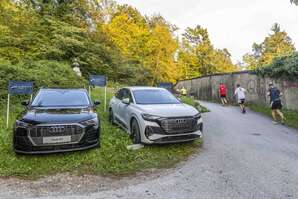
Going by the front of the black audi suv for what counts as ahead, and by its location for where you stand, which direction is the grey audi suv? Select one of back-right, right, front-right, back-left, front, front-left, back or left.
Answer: left

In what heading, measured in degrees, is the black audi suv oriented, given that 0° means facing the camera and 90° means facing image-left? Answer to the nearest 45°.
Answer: approximately 0°

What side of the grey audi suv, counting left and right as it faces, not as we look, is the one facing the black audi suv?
right

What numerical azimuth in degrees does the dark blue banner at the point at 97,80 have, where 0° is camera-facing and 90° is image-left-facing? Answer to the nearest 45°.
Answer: approximately 0°

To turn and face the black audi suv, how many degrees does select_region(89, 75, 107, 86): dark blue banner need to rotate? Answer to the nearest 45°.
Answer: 0° — it already faces it

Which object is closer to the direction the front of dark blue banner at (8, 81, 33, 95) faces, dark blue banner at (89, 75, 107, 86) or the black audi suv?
the black audi suv

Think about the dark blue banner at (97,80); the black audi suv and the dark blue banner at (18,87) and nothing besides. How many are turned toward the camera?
3

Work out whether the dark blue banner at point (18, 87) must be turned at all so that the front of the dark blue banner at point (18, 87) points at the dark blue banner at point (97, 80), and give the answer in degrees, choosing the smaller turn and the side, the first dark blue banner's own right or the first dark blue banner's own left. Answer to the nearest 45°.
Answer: approximately 90° to the first dark blue banner's own left
